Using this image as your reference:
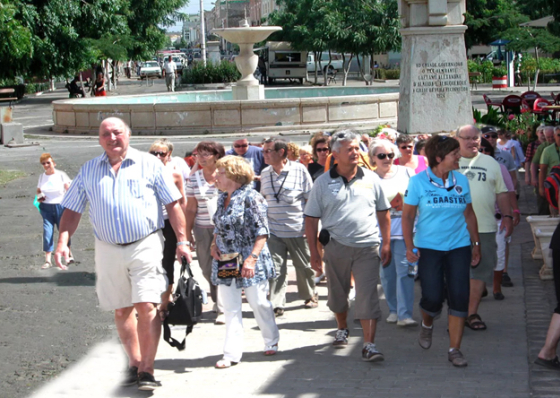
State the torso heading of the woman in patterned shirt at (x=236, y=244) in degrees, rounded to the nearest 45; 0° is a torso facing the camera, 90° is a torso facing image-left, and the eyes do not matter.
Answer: approximately 45°

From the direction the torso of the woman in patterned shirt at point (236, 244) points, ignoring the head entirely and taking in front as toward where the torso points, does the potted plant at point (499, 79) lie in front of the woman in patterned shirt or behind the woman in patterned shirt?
behind

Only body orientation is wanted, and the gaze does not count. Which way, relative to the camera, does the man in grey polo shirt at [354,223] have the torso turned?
toward the camera

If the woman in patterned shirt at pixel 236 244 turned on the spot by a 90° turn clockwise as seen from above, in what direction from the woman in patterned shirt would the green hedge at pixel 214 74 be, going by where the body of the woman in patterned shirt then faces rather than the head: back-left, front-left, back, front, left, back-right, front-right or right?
front-right

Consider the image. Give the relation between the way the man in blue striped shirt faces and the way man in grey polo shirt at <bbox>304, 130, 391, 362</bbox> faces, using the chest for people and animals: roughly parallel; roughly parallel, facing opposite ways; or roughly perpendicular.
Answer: roughly parallel

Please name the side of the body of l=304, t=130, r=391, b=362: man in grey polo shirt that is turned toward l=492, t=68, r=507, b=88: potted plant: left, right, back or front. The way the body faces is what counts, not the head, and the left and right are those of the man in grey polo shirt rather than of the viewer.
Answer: back

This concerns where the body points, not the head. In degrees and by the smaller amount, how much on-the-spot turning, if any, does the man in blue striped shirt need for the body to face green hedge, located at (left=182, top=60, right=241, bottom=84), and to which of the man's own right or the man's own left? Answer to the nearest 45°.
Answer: approximately 180°

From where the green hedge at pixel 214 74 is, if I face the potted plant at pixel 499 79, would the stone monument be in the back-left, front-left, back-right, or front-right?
front-right

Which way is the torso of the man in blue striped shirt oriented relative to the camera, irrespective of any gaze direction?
toward the camera

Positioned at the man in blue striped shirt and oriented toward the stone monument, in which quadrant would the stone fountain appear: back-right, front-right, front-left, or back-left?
front-left

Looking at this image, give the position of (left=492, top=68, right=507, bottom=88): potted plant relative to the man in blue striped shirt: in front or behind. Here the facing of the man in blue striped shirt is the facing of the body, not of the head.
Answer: behind

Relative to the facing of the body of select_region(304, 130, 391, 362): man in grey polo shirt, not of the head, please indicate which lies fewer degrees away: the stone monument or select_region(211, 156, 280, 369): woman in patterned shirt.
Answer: the woman in patterned shirt
